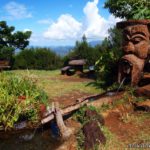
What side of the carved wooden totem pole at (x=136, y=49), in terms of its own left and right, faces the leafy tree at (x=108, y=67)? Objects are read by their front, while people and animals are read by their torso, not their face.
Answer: right

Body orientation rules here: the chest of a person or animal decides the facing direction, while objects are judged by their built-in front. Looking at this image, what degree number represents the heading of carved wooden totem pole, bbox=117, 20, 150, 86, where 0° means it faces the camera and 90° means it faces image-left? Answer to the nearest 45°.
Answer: approximately 45°

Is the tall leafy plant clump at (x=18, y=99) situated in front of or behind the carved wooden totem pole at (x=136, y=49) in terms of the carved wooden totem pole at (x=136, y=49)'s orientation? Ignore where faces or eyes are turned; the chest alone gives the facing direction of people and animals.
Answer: in front

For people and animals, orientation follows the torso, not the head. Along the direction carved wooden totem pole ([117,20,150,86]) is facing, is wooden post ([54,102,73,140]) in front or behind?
in front
